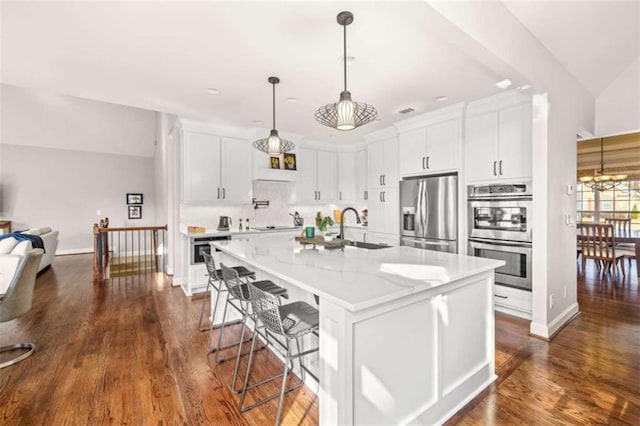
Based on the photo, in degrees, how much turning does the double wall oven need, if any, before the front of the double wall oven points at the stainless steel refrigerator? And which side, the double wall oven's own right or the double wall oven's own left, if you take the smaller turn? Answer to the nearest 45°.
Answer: approximately 45° to the double wall oven's own right

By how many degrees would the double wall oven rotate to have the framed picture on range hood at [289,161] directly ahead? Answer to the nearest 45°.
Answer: approximately 45° to its right

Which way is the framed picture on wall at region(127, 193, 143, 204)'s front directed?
toward the camera

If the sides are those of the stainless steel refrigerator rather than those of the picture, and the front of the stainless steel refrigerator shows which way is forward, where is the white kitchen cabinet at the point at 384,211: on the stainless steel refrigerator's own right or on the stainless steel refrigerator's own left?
on the stainless steel refrigerator's own right

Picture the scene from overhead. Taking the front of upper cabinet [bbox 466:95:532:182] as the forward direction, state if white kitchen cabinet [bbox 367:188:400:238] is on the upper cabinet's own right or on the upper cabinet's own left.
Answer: on the upper cabinet's own right

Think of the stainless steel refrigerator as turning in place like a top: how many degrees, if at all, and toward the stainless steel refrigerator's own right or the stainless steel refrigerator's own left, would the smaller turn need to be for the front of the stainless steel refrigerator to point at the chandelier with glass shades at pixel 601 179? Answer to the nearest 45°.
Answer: approximately 180°

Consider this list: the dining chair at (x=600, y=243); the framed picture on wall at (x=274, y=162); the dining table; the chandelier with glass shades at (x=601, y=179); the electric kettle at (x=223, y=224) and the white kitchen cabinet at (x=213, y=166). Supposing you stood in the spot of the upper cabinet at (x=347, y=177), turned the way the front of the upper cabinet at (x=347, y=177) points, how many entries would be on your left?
3

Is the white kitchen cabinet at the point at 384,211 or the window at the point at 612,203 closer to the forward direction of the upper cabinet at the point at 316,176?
the white kitchen cabinet

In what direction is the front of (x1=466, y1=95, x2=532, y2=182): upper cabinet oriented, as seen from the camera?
facing the viewer and to the left of the viewer

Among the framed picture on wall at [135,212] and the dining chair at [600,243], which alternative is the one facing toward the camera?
the framed picture on wall

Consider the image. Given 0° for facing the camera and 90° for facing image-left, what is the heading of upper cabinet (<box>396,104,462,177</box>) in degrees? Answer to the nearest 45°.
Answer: approximately 45°

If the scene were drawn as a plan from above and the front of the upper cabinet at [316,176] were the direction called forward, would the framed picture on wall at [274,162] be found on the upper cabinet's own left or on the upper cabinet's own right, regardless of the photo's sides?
on the upper cabinet's own right

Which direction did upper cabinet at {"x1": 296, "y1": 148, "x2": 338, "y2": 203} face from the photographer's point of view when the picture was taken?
facing the viewer and to the right of the viewer
